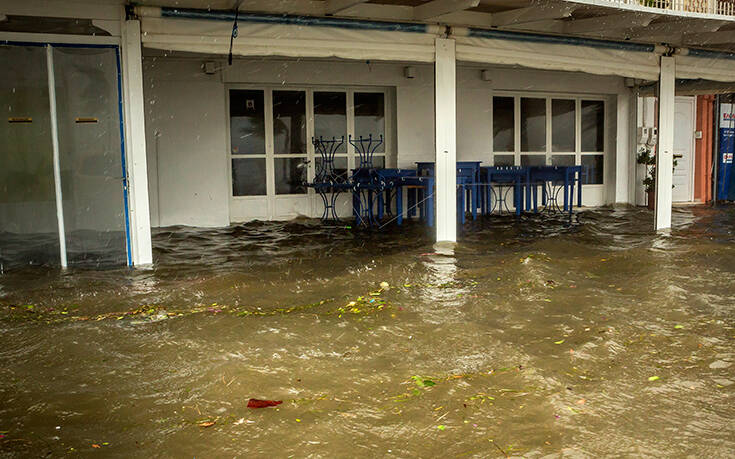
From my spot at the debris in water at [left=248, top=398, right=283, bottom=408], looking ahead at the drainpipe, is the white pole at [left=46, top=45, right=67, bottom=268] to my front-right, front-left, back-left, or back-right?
front-left

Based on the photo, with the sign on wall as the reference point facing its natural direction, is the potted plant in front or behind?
in front

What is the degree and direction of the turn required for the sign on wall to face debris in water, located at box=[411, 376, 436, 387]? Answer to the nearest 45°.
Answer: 0° — it already faces it

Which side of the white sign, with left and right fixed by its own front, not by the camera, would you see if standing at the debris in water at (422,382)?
front

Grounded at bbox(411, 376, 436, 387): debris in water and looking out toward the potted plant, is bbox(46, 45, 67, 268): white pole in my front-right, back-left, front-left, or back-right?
front-left

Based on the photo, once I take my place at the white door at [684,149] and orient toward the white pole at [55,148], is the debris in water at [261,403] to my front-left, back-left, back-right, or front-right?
front-left

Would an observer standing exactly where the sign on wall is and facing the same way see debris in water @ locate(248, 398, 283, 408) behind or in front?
in front

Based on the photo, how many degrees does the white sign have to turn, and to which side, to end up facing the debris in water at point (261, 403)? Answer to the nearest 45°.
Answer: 0° — it already faces it

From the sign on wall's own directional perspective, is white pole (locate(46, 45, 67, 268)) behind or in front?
in front

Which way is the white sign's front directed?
toward the camera
